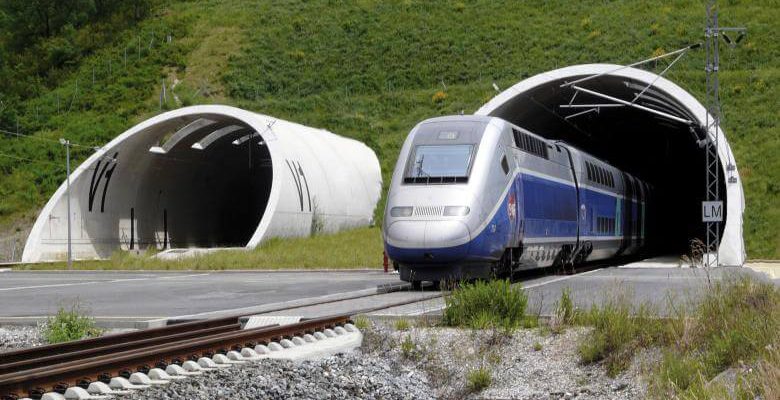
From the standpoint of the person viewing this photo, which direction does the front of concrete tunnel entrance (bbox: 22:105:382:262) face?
facing the viewer and to the left of the viewer

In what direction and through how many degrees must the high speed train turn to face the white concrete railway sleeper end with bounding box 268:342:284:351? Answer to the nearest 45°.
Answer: approximately 45° to its left

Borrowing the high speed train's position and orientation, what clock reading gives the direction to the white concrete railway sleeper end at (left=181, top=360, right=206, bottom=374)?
The white concrete railway sleeper end is roughly at 11 o'clock from the high speed train.

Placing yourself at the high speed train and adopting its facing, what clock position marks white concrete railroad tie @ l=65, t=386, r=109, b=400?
The white concrete railroad tie is roughly at 11 o'clock from the high speed train.

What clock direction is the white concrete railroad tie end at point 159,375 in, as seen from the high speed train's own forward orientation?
The white concrete railroad tie end is roughly at 11 o'clock from the high speed train.

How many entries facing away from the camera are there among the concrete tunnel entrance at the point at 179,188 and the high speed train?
0

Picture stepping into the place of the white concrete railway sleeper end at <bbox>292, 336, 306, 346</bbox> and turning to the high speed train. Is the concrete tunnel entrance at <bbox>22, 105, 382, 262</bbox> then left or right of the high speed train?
left

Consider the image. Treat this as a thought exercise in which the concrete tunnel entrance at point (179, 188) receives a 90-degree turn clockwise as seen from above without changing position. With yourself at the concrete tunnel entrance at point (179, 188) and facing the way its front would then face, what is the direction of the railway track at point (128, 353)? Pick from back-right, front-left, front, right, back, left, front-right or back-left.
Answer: back-left

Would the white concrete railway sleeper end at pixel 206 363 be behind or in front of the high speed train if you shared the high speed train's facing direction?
in front

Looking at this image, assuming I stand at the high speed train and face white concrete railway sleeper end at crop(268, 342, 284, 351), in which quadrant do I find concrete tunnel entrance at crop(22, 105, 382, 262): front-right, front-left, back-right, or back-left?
back-right

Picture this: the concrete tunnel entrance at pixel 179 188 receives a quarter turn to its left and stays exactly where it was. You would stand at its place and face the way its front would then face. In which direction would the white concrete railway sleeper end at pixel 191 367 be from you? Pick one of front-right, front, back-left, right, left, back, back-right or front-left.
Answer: front-right

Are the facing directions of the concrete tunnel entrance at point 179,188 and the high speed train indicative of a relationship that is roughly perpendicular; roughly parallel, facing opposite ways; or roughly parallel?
roughly parallel

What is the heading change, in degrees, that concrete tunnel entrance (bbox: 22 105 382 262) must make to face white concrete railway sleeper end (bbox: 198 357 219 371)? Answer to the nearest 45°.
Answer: approximately 45° to its left

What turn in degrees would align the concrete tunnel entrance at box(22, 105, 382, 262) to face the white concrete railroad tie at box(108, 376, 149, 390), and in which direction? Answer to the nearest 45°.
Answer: approximately 45° to its left

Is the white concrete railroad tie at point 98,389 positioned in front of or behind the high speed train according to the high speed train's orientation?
in front
